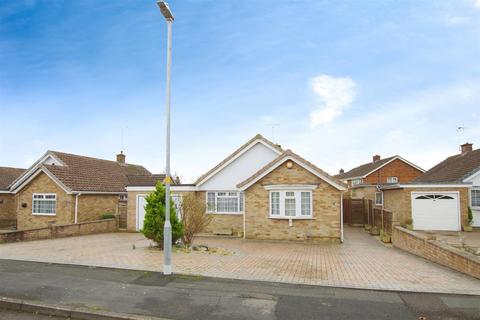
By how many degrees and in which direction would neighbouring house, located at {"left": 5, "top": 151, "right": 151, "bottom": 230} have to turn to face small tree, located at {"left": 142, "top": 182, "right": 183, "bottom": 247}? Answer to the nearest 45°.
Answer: approximately 45° to its left

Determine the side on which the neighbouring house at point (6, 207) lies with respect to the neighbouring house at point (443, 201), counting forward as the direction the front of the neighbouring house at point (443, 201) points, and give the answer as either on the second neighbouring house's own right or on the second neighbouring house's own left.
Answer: on the second neighbouring house's own right

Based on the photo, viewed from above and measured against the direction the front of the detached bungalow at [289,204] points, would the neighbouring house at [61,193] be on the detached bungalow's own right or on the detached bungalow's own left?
on the detached bungalow's own right

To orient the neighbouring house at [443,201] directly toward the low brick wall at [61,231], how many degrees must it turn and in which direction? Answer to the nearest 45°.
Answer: approximately 45° to its right

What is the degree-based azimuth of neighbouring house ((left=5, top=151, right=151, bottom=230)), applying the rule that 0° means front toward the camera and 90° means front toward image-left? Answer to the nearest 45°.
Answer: approximately 45°

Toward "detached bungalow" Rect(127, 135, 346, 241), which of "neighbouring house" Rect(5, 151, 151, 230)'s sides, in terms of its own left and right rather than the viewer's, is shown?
left

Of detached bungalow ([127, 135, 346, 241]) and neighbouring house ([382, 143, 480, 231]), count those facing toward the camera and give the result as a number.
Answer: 2

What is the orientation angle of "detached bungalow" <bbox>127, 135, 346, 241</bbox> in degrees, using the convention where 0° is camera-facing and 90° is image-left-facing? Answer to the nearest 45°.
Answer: approximately 0°
